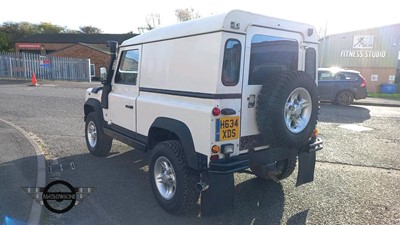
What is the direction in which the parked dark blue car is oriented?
to the viewer's left

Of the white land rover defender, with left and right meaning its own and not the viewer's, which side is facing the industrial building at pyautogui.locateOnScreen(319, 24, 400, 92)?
right

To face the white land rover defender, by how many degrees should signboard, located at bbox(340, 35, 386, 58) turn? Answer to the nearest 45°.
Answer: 0° — it already faces it

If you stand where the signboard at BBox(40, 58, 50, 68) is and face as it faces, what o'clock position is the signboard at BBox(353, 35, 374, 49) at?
the signboard at BBox(353, 35, 374, 49) is roughly at 10 o'clock from the signboard at BBox(40, 58, 50, 68).

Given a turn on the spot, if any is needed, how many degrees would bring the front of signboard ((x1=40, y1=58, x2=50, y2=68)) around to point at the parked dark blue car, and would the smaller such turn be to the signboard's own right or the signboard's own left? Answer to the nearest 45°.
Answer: approximately 45° to the signboard's own left

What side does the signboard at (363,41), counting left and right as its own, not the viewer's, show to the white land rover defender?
front

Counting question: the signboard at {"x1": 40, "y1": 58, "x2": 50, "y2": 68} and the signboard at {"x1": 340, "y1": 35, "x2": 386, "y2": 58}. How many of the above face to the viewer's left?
0

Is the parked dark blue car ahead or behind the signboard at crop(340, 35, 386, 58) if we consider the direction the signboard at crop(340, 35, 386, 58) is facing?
ahead

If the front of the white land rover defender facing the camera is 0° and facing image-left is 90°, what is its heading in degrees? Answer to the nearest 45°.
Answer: approximately 135°

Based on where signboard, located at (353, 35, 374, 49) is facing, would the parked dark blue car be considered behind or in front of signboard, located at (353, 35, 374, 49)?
in front

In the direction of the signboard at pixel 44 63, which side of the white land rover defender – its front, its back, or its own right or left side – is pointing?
front

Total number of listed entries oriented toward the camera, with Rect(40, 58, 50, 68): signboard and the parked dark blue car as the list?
1

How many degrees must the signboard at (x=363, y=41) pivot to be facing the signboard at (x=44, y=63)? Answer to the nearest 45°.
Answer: approximately 45° to its right

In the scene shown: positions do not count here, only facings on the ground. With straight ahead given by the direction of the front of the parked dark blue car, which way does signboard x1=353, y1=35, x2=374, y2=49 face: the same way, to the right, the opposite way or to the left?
to the left

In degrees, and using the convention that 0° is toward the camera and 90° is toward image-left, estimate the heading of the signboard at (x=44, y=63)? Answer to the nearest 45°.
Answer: approximately 0°
